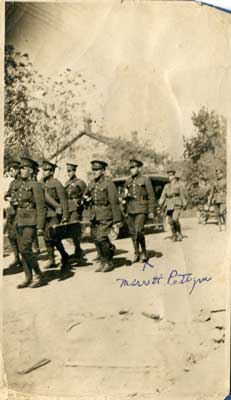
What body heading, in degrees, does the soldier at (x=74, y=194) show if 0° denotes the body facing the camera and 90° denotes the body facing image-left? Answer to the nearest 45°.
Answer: approximately 45°

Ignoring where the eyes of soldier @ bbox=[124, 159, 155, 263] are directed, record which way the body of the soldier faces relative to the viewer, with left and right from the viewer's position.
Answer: facing the viewer and to the left of the viewer

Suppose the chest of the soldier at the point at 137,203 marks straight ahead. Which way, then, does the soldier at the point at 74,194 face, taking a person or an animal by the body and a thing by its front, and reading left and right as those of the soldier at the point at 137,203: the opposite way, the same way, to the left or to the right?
the same way
